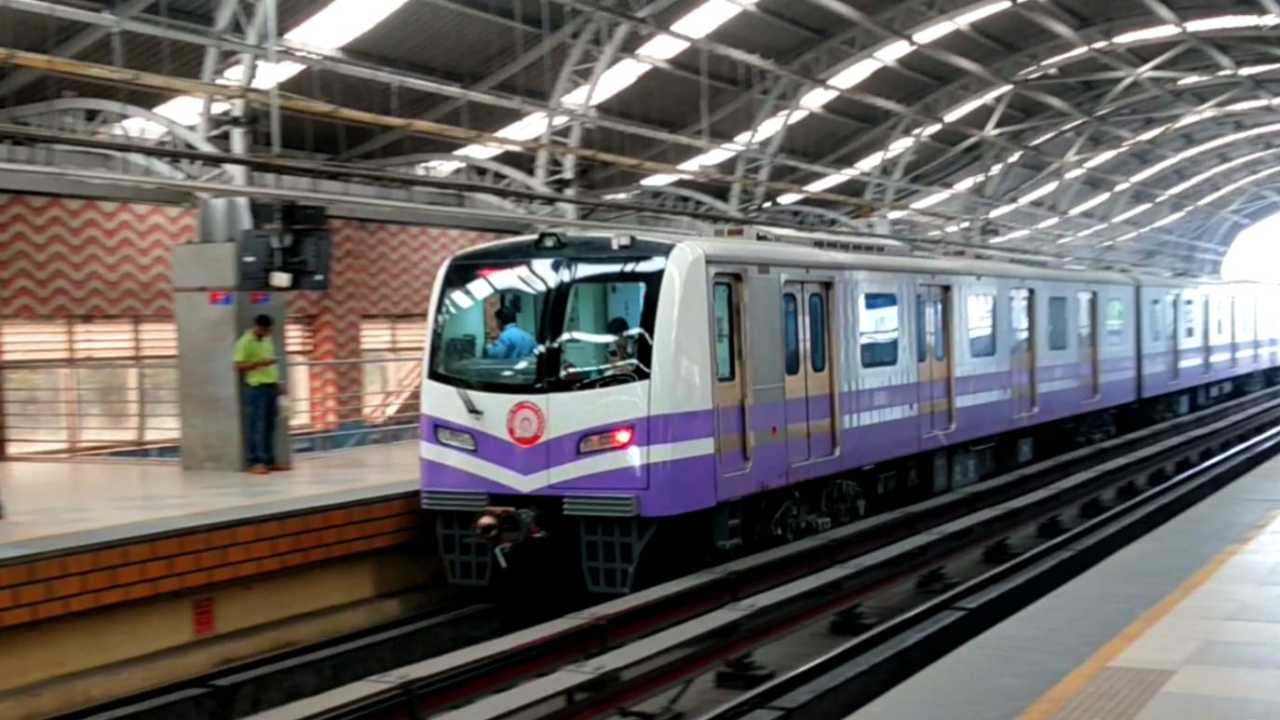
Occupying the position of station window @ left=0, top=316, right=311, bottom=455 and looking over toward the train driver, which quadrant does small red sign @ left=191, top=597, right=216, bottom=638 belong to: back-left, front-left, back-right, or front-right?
front-right

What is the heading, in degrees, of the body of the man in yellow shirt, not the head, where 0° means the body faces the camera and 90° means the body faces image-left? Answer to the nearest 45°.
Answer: approximately 315°

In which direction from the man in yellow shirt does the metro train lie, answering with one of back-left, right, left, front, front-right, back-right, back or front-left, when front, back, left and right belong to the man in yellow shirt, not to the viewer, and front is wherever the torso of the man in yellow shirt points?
front

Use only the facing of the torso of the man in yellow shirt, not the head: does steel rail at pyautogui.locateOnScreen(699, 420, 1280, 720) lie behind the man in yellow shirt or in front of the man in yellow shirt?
in front

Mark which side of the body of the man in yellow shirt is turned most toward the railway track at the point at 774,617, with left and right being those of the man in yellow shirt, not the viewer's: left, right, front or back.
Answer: front

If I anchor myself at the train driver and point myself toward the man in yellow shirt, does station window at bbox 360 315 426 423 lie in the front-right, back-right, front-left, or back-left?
front-right

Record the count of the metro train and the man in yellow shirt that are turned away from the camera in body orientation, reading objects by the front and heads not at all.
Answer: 0

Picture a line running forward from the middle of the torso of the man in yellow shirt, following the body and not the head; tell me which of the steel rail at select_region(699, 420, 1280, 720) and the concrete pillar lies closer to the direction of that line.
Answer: the steel rail

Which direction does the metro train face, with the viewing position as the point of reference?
facing the viewer and to the left of the viewer

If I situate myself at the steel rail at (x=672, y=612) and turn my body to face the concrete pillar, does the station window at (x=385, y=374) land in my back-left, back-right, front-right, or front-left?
front-right

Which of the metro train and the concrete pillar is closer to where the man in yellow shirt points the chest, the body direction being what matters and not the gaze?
the metro train

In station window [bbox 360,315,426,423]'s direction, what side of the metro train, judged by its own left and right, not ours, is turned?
right
